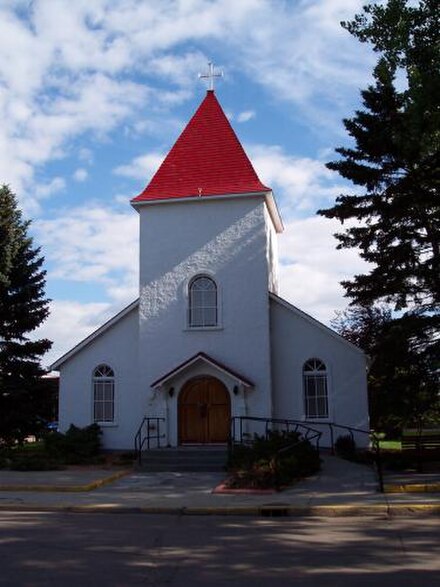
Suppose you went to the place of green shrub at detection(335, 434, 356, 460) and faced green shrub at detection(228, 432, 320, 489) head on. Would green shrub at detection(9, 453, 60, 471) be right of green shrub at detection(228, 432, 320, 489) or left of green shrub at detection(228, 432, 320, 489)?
right

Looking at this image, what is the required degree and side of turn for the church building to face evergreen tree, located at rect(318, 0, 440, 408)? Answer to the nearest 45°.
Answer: approximately 45° to its left

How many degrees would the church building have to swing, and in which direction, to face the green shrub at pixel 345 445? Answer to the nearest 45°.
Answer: approximately 90° to its left

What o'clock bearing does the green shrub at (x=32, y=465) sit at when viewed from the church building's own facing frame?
The green shrub is roughly at 2 o'clock from the church building.

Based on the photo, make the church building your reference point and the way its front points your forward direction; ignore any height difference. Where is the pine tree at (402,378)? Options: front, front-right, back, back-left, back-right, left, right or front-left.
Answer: front-left

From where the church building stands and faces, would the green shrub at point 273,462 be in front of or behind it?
in front

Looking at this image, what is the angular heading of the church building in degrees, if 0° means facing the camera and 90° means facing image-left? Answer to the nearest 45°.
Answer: approximately 0°
